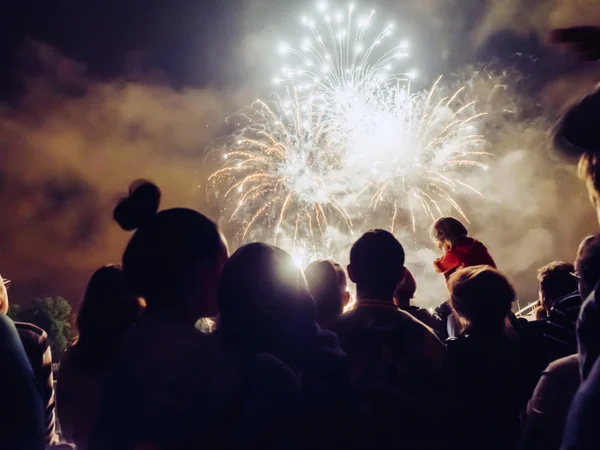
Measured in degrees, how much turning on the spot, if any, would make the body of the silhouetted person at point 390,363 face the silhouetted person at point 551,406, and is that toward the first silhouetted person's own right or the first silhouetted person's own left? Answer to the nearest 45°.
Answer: approximately 90° to the first silhouetted person's own right

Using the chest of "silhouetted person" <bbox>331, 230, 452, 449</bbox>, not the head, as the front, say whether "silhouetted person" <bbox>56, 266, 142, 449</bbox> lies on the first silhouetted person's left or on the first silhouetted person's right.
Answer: on the first silhouetted person's left

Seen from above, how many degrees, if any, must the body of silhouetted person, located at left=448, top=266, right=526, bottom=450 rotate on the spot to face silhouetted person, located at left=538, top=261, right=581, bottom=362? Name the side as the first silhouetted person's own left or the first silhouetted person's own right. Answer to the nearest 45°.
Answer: approximately 45° to the first silhouetted person's own right

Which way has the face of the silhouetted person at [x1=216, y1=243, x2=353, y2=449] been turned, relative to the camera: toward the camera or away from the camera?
away from the camera

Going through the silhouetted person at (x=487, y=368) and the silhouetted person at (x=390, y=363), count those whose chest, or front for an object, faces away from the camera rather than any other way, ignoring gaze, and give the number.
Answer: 2

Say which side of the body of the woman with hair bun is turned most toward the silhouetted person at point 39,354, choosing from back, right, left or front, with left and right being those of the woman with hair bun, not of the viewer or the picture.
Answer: left

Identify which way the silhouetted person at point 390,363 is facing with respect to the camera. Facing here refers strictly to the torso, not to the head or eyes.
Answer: away from the camera

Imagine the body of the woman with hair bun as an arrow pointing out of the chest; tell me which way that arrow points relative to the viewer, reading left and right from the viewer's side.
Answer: facing away from the viewer and to the right of the viewer

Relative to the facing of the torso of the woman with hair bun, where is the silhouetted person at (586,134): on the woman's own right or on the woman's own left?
on the woman's own right

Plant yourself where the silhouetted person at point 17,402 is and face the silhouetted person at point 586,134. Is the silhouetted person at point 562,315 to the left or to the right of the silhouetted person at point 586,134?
left

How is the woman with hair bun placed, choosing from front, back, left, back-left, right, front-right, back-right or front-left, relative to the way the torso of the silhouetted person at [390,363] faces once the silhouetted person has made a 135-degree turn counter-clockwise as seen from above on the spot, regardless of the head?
front

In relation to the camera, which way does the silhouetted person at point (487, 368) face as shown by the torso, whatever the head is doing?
away from the camera

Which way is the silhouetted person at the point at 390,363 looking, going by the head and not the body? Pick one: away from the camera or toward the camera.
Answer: away from the camera
